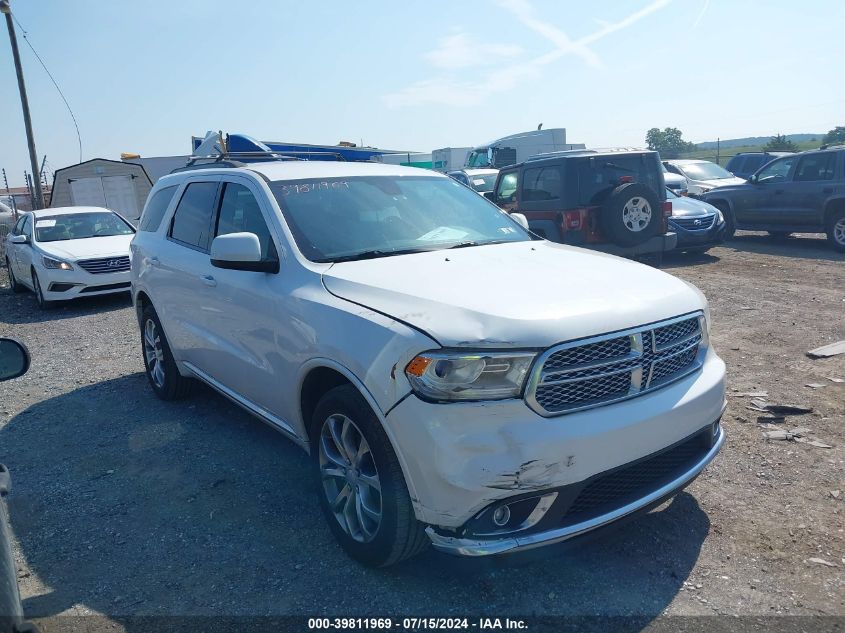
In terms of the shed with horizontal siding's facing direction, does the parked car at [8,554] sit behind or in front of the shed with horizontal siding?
in front

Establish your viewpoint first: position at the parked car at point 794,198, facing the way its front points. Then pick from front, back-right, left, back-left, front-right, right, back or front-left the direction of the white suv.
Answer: left

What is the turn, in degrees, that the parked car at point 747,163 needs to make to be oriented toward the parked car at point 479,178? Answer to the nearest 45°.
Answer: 0° — it already faces it

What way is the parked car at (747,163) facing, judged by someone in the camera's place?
facing the viewer and to the left of the viewer

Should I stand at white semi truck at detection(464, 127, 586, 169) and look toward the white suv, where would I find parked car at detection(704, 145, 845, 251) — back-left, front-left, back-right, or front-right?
front-left

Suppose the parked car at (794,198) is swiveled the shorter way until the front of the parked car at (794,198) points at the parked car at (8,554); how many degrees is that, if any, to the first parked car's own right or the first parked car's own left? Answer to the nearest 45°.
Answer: approximately 90° to the first parked car's own left

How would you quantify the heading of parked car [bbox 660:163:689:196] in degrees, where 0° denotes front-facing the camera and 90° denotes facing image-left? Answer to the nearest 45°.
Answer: approximately 315°

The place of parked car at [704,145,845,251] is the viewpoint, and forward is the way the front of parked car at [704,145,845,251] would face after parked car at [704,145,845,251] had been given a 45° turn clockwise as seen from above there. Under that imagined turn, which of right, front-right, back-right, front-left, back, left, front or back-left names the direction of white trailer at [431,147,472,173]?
front

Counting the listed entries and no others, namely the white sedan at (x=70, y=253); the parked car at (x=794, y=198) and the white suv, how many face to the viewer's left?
1

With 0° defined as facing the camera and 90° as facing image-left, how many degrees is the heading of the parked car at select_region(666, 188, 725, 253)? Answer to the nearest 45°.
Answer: approximately 315°

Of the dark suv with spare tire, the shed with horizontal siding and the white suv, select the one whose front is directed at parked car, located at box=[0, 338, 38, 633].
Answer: the shed with horizontal siding

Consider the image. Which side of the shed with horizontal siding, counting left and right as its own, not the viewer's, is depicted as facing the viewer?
front

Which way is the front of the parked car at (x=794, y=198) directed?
to the viewer's left
